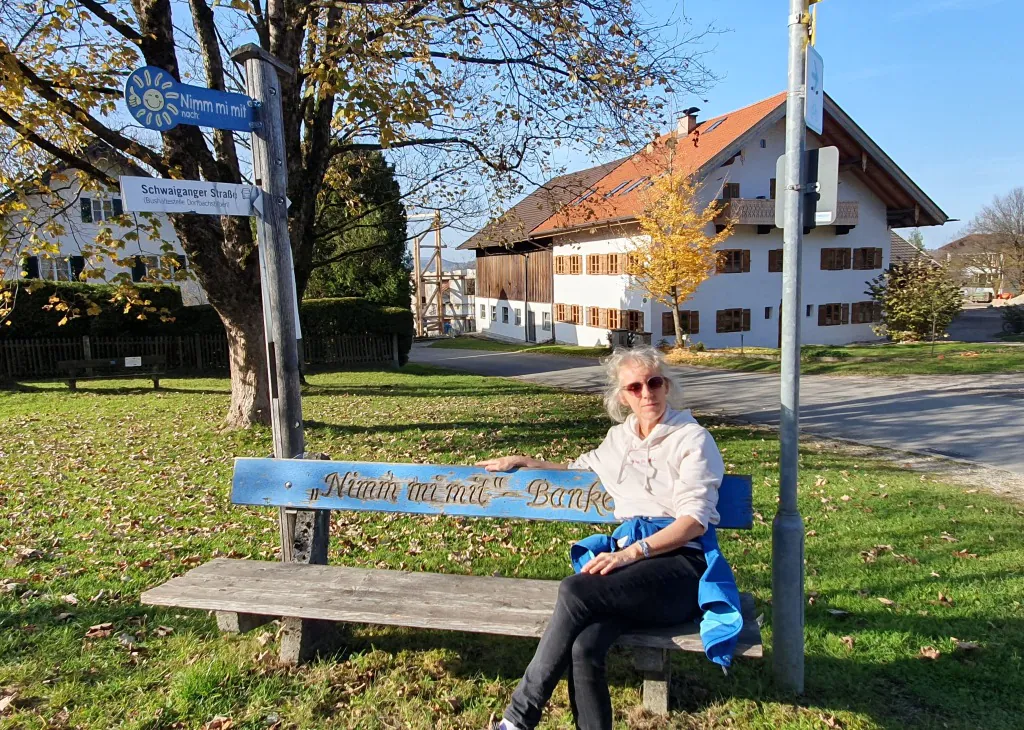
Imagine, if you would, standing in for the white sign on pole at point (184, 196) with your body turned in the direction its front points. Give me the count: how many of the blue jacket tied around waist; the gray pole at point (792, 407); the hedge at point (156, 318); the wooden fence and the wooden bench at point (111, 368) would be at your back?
3

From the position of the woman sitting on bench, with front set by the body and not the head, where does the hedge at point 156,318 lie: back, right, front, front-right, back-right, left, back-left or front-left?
right

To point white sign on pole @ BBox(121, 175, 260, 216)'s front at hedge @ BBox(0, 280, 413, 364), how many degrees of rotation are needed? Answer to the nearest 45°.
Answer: approximately 180°

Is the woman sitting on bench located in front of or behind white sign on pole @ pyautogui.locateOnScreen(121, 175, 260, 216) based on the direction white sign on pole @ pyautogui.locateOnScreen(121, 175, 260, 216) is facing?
in front

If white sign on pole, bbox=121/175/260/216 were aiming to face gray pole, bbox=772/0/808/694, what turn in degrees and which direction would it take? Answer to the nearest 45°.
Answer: approximately 45° to its left

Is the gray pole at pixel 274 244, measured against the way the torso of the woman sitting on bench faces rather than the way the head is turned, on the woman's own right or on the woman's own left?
on the woman's own right

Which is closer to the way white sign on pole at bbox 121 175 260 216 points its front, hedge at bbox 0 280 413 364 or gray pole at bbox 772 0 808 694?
the gray pole

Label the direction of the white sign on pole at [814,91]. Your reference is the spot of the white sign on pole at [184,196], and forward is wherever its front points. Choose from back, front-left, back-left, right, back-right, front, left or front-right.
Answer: front-left

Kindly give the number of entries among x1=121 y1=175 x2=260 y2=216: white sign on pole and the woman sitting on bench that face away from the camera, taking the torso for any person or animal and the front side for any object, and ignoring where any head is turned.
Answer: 0

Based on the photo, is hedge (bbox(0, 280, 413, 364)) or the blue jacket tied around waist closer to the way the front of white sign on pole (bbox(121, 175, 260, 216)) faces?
the blue jacket tied around waist

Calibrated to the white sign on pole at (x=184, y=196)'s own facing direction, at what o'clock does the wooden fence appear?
The wooden fence is roughly at 6 o'clock from the white sign on pole.

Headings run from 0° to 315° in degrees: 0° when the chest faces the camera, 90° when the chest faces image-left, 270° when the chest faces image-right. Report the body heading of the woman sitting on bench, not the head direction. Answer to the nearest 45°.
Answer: approximately 45°
